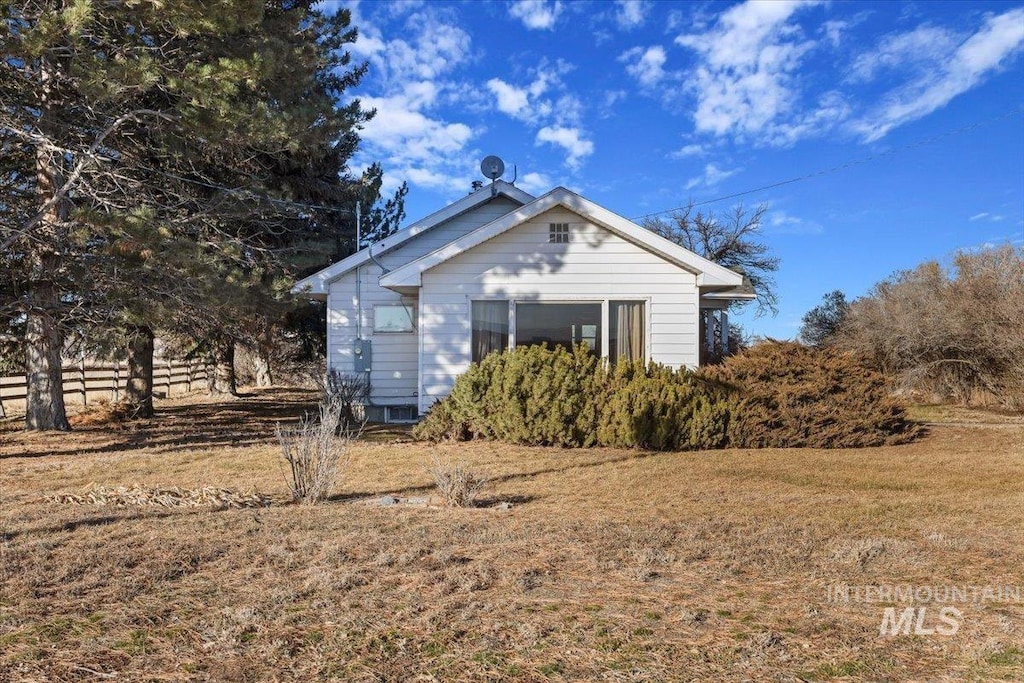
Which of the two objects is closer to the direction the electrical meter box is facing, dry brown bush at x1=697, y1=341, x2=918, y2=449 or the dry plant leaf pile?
the dry plant leaf pile

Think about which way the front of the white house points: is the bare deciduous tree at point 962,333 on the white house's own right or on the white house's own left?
on the white house's own left

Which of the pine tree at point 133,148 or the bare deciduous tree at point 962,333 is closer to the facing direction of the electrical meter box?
the pine tree

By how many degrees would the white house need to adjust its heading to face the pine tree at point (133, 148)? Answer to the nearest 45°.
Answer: approximately 90° to its right

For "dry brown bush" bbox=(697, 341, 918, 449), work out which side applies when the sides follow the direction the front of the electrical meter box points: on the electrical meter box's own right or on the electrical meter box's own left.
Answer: on the electrical meter box's own left

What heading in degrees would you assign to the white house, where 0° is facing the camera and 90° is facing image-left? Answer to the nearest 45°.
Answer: approximately 0°

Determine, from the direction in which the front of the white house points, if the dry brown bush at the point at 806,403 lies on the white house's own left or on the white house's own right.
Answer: on the white house's own left
